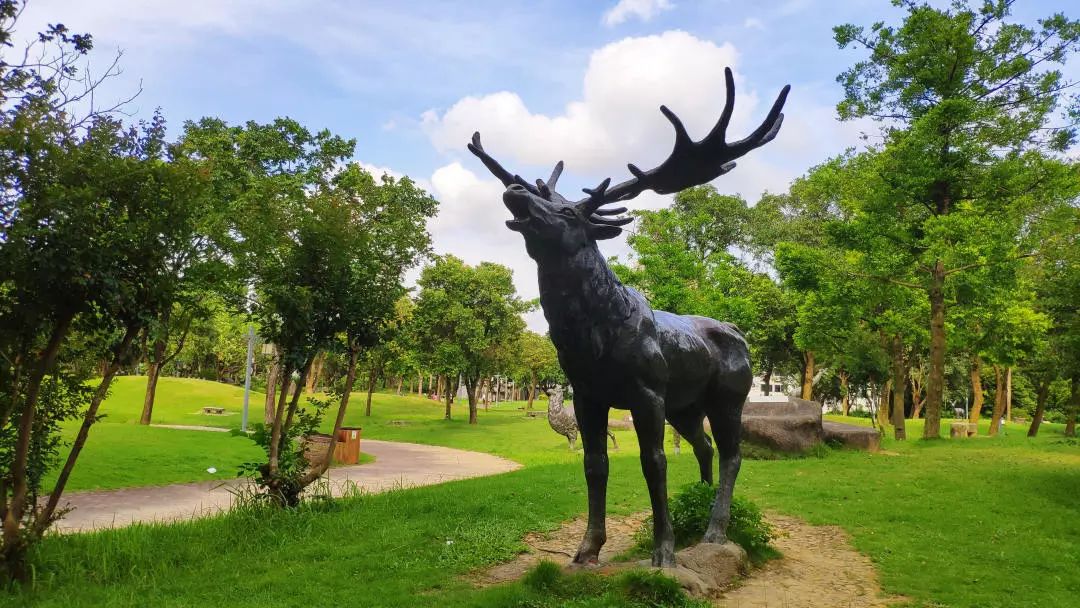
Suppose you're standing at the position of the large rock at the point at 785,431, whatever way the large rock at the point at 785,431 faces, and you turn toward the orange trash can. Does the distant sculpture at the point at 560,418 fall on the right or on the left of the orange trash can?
right

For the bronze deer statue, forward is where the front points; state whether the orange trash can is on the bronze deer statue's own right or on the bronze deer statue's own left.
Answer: on the bronze deer statue's own right

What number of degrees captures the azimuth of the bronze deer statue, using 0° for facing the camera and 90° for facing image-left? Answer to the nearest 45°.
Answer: approximately 45°

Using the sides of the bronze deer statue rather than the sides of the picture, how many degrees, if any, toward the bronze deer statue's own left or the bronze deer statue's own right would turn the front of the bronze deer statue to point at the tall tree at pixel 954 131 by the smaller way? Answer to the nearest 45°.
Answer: approximately 180°

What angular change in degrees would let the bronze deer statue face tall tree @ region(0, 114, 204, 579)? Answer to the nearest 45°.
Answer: approximately 45° to its right

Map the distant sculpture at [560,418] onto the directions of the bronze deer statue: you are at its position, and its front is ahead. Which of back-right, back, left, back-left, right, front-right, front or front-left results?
back-right

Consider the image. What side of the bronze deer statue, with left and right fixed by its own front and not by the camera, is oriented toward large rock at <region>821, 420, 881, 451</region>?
back

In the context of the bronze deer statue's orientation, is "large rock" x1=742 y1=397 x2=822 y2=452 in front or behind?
behind
